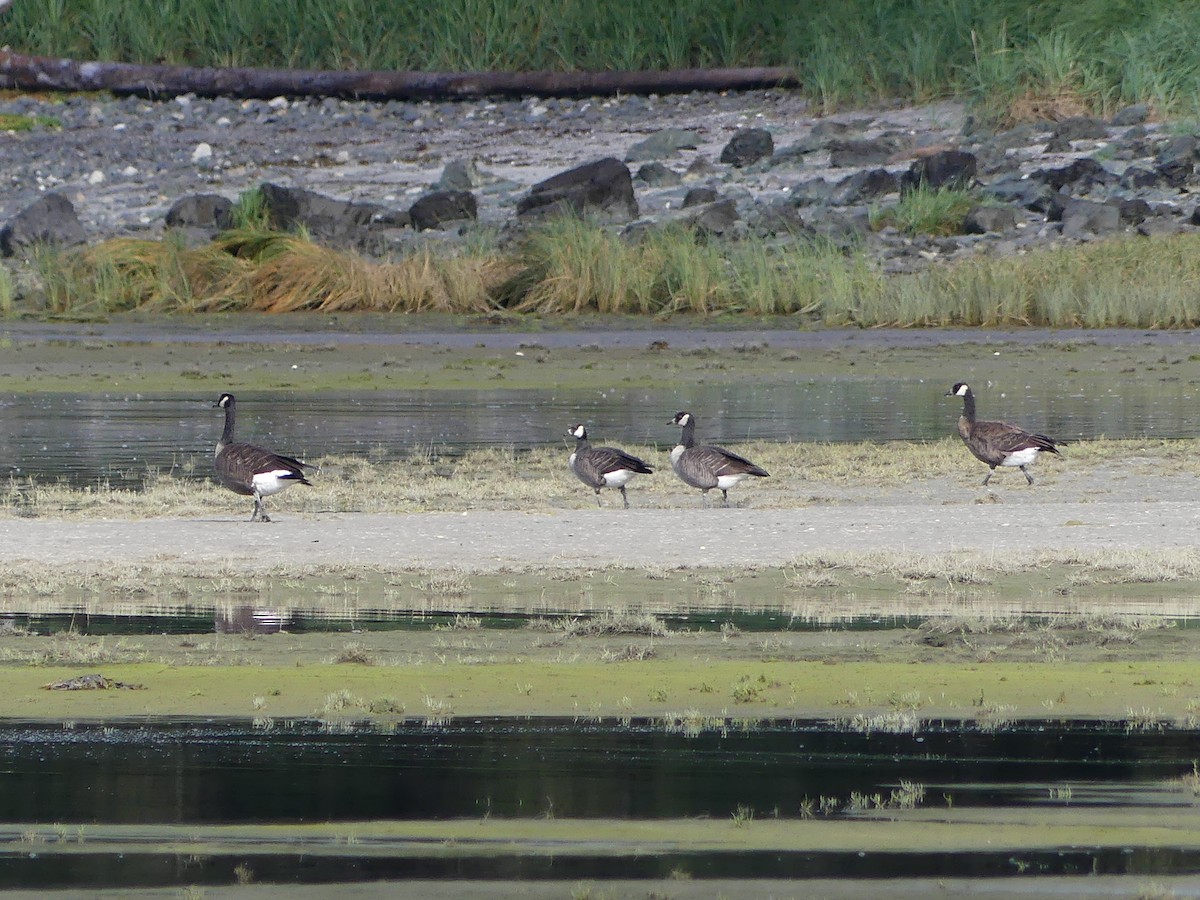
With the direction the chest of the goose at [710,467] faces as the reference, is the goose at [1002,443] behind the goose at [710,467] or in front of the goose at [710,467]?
behind

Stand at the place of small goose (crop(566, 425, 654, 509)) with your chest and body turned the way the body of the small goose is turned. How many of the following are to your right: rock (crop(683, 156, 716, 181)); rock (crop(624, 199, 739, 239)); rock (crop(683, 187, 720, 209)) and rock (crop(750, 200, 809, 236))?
4

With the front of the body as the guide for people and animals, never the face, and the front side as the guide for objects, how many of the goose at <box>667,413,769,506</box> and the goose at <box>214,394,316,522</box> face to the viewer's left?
2

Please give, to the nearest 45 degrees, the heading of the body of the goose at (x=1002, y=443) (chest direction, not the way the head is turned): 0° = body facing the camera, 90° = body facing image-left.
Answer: approximately 90°

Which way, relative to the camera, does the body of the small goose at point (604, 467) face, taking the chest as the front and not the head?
to the viewer's left

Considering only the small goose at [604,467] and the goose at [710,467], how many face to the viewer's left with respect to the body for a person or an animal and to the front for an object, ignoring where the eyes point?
2

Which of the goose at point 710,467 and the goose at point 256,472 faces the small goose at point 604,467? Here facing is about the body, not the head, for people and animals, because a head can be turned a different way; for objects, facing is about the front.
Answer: the goose at point 710,467

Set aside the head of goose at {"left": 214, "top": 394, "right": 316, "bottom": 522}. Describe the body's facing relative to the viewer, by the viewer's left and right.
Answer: facing to the left of the viewer

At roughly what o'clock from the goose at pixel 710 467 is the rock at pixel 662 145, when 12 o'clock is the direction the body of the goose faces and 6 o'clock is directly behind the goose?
The rock is roughly at 3 o'clock from the goose.

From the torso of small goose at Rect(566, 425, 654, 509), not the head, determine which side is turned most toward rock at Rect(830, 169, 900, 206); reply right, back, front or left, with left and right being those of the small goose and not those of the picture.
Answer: right

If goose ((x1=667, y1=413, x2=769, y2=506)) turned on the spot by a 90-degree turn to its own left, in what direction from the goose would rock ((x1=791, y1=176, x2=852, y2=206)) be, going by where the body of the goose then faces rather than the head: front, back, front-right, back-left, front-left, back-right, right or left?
back

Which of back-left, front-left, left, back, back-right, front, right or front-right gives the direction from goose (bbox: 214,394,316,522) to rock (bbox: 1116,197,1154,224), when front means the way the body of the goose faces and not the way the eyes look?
back-right

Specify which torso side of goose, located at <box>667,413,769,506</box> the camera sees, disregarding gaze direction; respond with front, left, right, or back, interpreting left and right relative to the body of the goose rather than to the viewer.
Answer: left

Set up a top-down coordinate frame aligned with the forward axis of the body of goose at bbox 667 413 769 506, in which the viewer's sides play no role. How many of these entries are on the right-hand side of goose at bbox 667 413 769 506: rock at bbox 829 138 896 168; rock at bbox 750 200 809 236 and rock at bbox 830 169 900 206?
3

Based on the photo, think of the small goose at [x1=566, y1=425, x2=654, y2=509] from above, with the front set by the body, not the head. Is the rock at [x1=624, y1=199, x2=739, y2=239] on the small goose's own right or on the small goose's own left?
on the small goose's own right
